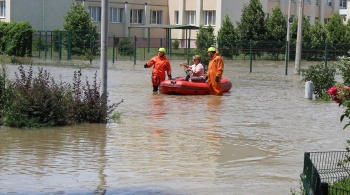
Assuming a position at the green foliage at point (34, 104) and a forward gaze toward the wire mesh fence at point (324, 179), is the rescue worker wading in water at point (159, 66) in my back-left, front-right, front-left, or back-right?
back-left

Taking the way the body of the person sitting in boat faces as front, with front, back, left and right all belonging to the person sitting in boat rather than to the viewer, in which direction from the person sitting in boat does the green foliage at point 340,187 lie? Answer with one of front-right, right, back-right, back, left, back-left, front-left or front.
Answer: left

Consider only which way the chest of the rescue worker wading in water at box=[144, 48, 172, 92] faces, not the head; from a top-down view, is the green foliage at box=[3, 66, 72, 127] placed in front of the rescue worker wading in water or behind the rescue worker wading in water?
in front

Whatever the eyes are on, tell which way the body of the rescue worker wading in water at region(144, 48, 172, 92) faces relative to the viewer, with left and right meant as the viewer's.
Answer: facing the viewer and to the left of the viewer

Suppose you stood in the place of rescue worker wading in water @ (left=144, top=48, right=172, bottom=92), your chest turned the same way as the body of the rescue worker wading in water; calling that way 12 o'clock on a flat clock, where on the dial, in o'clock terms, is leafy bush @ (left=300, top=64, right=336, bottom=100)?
The leafy bush is roughly at 8 o'clock from the rescue worker wading in water.

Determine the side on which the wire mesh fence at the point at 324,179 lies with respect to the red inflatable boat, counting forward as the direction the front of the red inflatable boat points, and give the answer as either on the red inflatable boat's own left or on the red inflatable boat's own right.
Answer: on the red inflatable boat's own left

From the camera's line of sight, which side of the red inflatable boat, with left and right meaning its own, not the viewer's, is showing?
left

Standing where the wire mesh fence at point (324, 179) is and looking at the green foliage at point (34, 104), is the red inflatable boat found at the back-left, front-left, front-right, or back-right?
front-right
